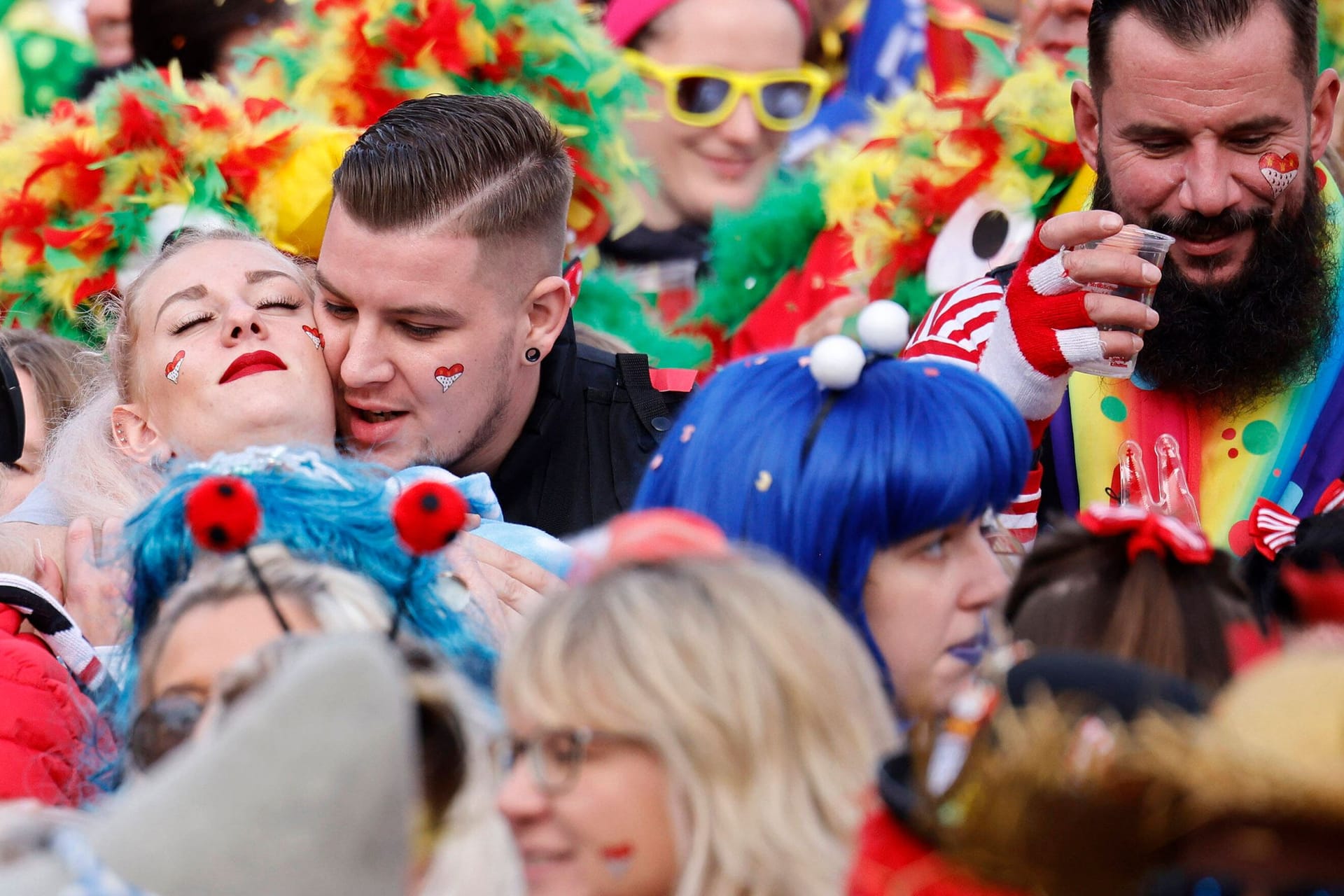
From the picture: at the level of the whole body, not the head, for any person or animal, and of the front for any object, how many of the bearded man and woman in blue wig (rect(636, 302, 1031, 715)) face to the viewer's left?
0

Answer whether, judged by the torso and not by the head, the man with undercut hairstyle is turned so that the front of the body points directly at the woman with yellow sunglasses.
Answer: no

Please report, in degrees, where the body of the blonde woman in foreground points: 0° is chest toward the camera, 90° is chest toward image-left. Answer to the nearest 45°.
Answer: approximately 45°

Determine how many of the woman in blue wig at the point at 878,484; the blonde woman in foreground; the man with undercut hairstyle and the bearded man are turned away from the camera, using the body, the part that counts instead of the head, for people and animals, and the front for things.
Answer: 0

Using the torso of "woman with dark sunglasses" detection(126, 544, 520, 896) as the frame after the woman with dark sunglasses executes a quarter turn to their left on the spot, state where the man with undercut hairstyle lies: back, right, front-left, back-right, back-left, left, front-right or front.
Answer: back-left

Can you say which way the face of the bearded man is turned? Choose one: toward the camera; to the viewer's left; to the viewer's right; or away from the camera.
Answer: toward the camera

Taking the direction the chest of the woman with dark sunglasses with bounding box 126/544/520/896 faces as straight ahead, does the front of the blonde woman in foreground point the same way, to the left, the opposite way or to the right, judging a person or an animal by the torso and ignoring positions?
the same way

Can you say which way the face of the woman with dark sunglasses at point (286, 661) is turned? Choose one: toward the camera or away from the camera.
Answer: toward the camera

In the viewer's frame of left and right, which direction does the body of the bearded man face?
facing the viewer

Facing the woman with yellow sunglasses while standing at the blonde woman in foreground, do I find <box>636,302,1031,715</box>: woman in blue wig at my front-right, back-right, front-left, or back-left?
front-right

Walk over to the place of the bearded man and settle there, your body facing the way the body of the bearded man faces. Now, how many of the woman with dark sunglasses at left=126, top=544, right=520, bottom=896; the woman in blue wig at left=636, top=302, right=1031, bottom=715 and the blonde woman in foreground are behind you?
0

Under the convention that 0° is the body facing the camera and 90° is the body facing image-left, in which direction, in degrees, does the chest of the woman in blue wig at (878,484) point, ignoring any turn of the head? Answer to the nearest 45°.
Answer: approximately 315°

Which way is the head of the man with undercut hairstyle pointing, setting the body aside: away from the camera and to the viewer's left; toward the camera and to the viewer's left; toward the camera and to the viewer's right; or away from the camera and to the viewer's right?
toward the camera and to the viewer's left

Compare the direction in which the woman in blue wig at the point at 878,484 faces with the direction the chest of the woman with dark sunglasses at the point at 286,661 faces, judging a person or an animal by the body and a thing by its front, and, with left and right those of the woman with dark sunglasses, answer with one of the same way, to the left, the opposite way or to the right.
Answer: to the left

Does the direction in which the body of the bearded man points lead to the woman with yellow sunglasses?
no

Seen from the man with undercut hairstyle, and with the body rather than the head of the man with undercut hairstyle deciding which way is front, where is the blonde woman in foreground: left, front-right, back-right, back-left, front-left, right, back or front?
front-left

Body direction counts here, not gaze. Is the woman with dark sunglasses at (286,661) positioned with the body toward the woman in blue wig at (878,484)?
no

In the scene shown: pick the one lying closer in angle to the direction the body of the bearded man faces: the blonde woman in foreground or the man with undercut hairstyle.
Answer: the blonde woman in foreground
